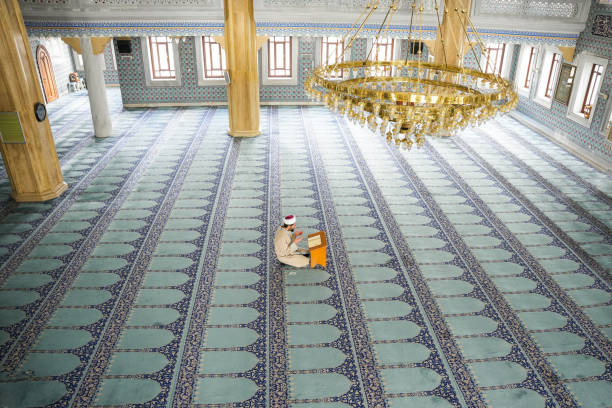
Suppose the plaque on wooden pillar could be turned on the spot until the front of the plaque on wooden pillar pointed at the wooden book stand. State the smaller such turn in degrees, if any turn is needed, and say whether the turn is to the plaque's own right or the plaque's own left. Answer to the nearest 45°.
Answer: approximately 45° to the plaque's own left

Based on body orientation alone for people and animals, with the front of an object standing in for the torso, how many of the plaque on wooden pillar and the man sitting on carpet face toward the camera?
1

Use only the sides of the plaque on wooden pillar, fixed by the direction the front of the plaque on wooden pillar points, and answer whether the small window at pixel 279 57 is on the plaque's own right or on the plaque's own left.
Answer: on the plaque's own left

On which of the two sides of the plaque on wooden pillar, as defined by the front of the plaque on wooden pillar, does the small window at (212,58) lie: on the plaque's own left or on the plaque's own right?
on the plaque's own left

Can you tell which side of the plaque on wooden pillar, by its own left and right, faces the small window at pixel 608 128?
left

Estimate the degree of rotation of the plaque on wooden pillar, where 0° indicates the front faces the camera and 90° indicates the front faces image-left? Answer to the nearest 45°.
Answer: approximately 0°

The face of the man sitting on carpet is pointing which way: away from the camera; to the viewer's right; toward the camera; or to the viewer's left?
to the viewer's right

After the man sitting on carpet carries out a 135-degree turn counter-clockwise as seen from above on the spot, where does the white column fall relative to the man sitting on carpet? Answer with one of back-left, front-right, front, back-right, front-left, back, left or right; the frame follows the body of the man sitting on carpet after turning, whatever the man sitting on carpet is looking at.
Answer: front

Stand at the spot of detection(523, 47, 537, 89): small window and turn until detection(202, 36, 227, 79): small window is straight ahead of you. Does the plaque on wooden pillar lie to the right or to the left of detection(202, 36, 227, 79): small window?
left

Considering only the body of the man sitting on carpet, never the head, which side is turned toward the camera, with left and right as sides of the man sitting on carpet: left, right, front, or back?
right

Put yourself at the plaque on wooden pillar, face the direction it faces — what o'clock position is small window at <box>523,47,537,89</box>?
The small window is roughly at 9 o'clock from the plaque on wooden pillar.

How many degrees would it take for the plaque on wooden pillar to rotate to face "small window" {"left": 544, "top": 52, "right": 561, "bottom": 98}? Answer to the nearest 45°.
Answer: approximately 90° to its left

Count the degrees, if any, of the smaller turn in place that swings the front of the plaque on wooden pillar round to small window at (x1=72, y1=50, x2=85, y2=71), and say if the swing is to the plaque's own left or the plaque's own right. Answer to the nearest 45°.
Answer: approximately 180°
